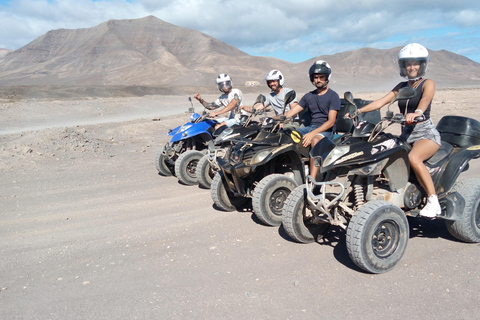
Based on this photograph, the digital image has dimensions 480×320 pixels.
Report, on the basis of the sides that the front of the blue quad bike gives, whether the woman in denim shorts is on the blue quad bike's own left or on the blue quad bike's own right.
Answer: on the blue quad bike's own left

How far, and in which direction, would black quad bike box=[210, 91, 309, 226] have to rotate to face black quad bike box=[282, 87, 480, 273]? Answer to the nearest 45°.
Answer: approximately 90° to its left

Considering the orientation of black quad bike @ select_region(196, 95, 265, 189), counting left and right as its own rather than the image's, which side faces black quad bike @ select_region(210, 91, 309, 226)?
left

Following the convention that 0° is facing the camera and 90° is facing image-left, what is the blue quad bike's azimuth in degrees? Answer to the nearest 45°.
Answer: approximately 45°

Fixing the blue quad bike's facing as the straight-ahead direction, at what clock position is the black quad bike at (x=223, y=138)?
The black quad bike is roughly at 10 o'clock from the blue quad bike.

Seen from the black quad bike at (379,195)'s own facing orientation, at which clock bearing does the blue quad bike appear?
The blue quad bike is roughly at 3 o'clock from the black quad bike.

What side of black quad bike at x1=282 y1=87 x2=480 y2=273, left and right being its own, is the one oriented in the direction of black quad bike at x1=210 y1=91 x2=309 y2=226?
right

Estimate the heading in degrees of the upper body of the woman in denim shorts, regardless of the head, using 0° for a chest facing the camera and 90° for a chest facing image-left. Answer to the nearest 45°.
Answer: approximately 45°
